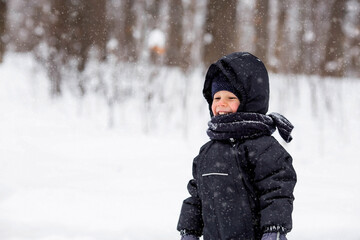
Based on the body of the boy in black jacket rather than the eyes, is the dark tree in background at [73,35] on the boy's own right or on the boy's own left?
on the boy's own right

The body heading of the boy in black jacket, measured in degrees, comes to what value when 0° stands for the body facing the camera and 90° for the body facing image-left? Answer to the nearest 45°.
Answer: approximately 45°

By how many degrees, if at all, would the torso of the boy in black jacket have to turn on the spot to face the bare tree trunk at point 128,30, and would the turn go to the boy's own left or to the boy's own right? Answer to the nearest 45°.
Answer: approximately 135° to the boy's own right

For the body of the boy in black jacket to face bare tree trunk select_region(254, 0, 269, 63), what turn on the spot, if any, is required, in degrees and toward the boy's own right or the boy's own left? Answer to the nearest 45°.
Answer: approximately 135° to the boy's own right

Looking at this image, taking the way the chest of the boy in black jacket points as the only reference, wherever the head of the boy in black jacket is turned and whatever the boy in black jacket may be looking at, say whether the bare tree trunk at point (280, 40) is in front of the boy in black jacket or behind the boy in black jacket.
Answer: behind

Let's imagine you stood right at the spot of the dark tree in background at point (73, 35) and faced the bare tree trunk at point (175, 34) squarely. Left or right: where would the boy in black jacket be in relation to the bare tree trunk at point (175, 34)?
right

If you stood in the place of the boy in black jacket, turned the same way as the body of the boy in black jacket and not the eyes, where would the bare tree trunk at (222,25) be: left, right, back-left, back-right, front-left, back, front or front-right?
back-right

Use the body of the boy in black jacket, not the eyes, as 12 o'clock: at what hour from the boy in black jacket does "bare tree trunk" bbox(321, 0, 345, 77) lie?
The bare tree trunk is roughly at 5 o'clock from the boy in black jacket.

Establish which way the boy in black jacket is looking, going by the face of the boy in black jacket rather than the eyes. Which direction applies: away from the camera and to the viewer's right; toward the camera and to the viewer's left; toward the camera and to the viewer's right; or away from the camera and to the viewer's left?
toward the camera and to the viewer's left

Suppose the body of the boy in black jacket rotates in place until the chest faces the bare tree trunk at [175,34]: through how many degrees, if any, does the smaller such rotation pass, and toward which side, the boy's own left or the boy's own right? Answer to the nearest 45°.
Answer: approximately 135° to the boy's own right
